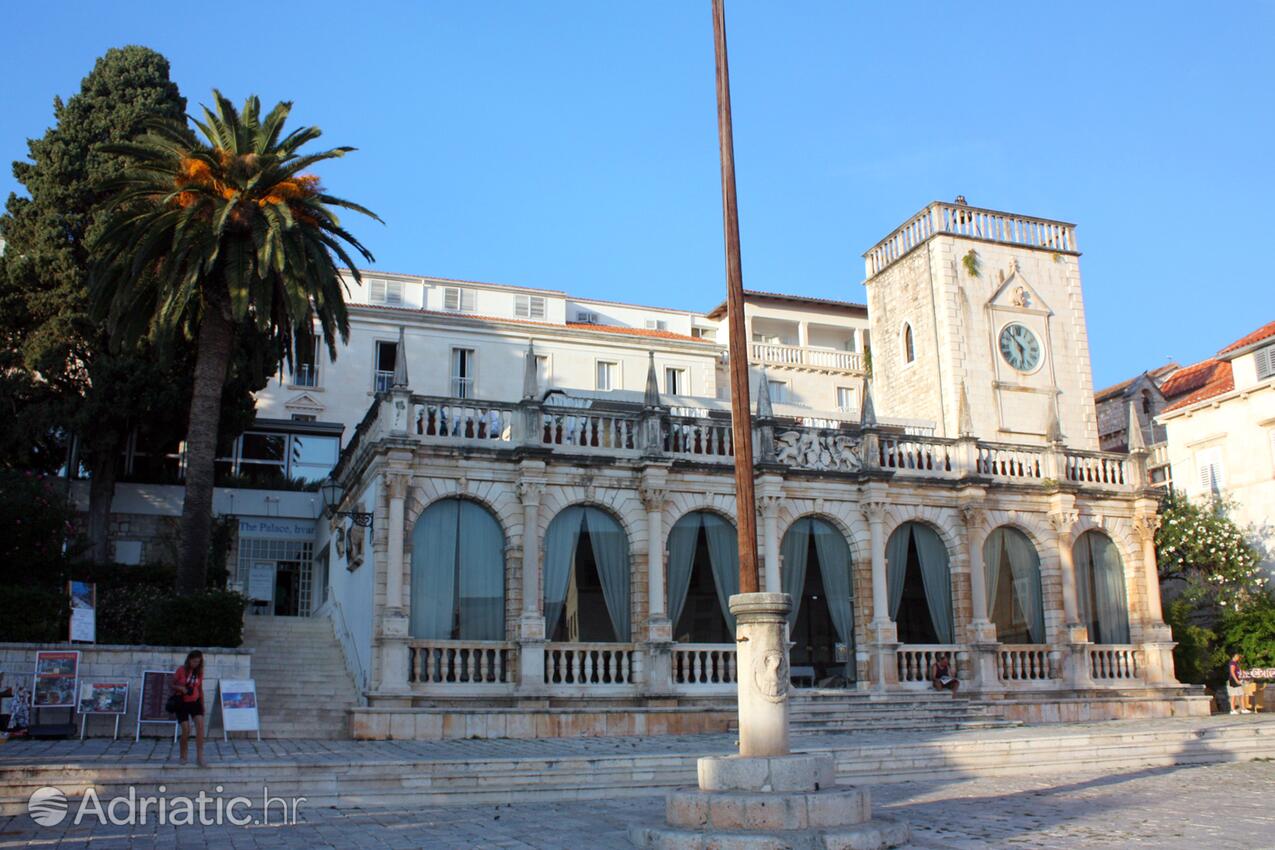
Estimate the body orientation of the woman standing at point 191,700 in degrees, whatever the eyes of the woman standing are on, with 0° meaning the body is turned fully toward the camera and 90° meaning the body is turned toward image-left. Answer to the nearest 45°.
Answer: approximately 0°

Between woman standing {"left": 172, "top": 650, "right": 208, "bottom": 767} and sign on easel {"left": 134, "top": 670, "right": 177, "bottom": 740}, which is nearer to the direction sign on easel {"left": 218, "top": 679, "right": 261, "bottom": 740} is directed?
the woman standing

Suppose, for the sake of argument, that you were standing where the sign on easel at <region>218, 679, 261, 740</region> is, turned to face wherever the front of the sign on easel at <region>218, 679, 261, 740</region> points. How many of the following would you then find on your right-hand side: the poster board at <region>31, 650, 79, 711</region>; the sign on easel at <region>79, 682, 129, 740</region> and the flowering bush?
2

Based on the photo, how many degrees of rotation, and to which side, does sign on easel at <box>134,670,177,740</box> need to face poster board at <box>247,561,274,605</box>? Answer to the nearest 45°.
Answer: approximately 180°

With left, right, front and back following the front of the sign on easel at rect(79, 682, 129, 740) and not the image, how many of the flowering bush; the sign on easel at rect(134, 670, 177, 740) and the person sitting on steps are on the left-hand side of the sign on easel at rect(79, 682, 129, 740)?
3

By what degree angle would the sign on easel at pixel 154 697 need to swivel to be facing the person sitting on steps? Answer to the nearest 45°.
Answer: approximately 90° to its left

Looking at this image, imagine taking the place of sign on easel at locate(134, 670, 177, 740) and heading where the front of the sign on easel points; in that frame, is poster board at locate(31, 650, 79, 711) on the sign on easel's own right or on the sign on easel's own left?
on the sign on easel's own right

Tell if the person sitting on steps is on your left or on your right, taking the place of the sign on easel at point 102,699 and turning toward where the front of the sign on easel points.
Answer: on your left
